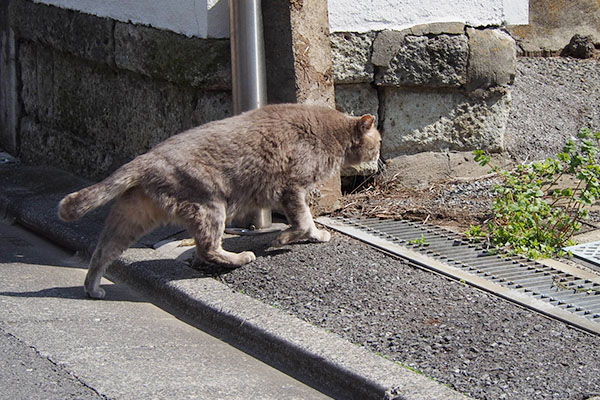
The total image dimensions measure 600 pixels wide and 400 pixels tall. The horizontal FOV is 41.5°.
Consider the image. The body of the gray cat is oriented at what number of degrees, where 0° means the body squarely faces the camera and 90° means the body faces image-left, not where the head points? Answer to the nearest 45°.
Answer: approximately 225°

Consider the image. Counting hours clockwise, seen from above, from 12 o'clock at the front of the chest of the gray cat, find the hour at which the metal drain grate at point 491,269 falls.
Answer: The metal drain grate is roughly at 2 o'clock from the gray cat.
